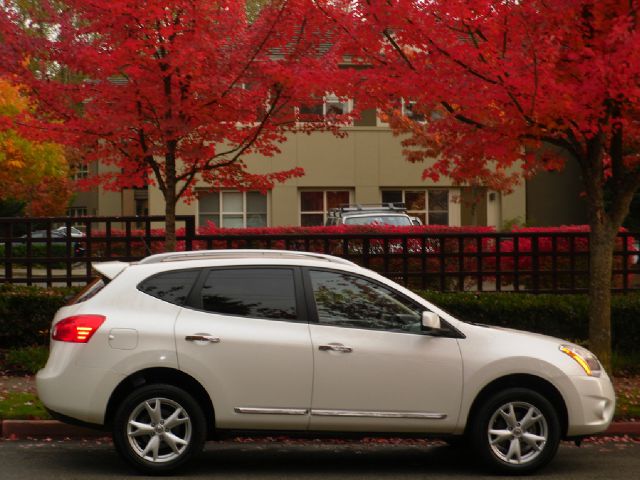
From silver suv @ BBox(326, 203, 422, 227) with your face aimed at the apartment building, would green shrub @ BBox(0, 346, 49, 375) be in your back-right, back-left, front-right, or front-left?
back-left

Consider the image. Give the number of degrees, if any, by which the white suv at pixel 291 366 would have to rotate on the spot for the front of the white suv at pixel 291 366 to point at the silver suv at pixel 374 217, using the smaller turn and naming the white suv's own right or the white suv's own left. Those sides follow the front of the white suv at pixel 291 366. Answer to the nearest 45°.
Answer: approximately 90° to the white suv's own left

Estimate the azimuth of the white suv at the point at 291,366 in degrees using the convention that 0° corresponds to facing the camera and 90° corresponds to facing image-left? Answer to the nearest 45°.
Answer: approximately 270°

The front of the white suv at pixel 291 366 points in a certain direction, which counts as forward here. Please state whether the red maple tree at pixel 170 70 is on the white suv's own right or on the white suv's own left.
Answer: on the white suv's own left

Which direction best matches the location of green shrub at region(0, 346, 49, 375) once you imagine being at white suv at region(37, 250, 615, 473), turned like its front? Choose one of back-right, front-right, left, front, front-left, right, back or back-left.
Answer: back-left

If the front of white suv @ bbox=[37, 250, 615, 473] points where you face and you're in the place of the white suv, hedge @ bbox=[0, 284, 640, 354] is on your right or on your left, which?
on your left
